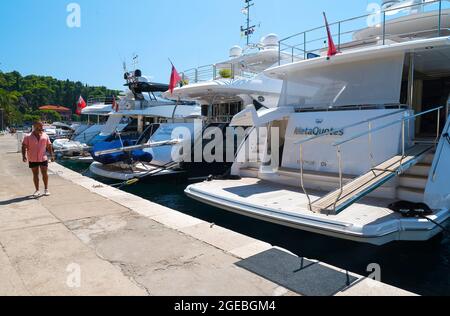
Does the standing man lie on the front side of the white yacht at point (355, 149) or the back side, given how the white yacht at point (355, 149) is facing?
on the back side

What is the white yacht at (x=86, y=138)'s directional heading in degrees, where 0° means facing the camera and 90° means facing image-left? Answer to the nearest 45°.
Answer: approximately 225°

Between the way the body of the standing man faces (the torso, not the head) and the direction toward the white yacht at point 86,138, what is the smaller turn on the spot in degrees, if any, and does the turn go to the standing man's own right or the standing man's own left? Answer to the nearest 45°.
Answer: approximately 180°

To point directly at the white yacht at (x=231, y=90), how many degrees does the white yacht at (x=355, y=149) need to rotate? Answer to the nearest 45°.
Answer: approximately 90° to its left

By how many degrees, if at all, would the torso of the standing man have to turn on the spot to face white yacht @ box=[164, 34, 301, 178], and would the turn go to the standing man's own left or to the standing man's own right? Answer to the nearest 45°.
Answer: approximately 135° to the standing man's own left

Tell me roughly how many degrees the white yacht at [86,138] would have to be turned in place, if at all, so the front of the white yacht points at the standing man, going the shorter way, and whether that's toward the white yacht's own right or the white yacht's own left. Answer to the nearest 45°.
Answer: approximately 135° to the white yacht's own right

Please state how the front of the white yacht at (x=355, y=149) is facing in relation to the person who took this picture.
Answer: facing away from the viewer and to the right of the viewer

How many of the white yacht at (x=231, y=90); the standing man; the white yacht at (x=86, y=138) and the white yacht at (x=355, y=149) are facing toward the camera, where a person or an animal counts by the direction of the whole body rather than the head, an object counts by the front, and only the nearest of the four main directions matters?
1

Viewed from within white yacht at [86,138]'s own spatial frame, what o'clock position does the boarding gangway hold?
The boarding gangway is roughly at 4 o'clock from the white yacht.

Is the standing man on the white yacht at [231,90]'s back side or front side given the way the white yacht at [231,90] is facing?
on the back side

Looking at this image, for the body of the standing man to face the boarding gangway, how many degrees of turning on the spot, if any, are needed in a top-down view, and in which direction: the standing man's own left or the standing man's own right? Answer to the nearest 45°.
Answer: approximately 45° to the standing man's own left

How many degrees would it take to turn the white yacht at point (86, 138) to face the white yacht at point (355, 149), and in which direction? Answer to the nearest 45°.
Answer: approximately 135° to its right

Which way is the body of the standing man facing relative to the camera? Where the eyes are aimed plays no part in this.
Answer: toward the camera

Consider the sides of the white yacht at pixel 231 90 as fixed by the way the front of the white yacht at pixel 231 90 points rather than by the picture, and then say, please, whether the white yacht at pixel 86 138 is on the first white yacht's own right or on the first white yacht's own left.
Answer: on the first white yacht's own left

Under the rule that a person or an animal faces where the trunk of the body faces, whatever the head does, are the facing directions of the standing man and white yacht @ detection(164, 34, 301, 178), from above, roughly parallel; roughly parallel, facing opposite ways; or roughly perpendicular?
roughly perpendicular

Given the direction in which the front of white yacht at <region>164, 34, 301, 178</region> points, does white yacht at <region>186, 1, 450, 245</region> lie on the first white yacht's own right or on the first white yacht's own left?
on the first white yacht's own right

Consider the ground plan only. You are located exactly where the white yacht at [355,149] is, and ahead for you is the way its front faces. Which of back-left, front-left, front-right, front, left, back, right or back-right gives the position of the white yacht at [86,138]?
left
